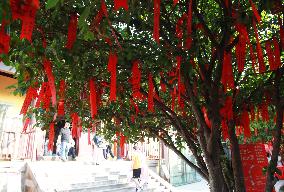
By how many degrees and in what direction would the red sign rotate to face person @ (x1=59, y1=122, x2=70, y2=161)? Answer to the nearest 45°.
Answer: approximately 135° to its right

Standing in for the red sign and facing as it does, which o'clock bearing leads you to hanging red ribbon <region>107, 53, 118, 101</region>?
The hanging red ribbon is roughly at 1 o'clock from the red sign.

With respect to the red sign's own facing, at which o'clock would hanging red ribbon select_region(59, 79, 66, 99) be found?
The hanging red ribbon is roughly at 2 o'clock from the red sign.

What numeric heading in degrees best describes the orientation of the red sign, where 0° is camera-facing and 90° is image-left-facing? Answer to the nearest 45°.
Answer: approximately 0°

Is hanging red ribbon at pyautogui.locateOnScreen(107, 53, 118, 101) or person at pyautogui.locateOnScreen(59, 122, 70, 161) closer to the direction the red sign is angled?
the hanging red ribbon
